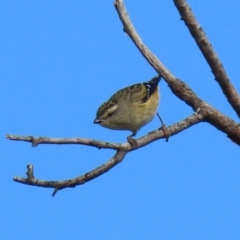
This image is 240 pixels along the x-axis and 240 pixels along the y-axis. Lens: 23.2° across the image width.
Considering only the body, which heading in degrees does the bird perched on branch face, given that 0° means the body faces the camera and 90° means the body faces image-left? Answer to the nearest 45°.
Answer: approximately 90°
